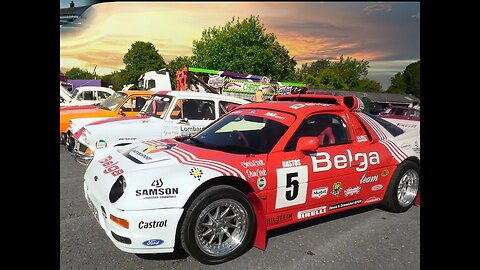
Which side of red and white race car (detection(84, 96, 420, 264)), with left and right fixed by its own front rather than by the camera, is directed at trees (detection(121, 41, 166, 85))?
right

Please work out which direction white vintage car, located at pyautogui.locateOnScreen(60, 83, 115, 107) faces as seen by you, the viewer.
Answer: facing the viewer and to the left of the viewer

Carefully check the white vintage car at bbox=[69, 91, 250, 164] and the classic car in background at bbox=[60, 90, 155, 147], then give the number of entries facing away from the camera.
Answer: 0

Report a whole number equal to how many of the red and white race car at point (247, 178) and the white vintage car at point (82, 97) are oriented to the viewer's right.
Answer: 0

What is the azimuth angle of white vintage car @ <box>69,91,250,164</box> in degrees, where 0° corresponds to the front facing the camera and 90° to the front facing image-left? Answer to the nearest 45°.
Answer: approximately 45°
